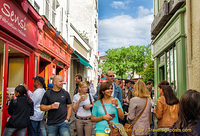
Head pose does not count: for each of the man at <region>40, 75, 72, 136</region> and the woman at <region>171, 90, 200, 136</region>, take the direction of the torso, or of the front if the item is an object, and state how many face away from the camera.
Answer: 1

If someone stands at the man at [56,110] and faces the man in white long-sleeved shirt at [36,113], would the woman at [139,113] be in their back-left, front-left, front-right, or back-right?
back-right

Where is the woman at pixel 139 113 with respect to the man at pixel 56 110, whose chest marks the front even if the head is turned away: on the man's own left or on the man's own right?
on the man's own left

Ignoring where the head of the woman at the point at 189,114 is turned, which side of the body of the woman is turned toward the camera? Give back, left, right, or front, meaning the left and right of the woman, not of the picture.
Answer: back

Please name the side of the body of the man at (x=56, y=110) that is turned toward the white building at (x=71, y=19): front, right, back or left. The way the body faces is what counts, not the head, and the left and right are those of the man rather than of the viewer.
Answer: back

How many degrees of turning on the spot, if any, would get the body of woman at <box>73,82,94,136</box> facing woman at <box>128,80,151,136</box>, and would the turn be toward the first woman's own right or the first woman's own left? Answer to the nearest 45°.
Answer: approximately 45° to the first woman's own left

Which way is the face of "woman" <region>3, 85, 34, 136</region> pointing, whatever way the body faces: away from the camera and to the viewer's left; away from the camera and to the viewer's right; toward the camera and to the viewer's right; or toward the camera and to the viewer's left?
away from the camera and to the viewer's left
